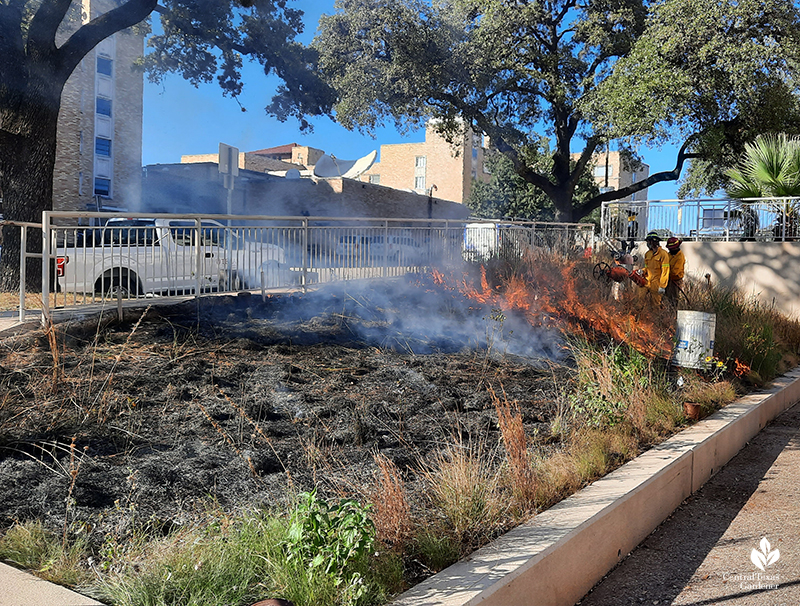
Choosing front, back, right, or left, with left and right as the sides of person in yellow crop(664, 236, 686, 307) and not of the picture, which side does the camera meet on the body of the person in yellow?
left

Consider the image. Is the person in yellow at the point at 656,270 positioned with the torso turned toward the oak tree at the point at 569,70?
no

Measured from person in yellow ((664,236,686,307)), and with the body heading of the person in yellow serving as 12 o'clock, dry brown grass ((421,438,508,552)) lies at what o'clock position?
The dry brown grass is roughly at 9 o'clock from the person in yellow.

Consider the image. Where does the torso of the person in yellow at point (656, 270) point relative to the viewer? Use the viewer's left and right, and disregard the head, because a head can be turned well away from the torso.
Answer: facing the viewer and to the left of the viewer

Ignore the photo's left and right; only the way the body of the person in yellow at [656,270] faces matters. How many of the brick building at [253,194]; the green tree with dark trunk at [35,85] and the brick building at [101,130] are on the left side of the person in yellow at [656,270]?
0

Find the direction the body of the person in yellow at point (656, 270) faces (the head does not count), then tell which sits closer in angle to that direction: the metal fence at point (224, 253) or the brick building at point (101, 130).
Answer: the metal fence

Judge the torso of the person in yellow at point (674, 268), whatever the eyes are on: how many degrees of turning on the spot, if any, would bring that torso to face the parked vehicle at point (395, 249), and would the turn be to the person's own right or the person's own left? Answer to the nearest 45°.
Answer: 0° — they already face it

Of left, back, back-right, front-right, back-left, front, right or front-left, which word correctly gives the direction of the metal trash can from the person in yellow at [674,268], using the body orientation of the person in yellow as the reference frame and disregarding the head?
left

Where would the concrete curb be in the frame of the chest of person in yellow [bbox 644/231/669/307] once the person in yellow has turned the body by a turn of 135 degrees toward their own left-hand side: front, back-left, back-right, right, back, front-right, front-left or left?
right

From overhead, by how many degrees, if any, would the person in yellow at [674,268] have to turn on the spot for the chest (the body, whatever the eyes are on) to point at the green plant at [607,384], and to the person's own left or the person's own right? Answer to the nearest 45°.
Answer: approximately 90° to the person's own left

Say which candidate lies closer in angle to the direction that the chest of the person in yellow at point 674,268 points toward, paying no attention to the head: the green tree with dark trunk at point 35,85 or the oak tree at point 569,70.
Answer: the green tree with dark trunk

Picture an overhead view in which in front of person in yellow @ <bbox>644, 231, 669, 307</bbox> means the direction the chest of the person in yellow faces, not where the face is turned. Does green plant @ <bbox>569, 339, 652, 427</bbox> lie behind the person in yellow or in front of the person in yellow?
in front

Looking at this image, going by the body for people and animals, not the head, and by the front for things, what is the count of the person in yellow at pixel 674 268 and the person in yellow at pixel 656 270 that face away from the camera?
0

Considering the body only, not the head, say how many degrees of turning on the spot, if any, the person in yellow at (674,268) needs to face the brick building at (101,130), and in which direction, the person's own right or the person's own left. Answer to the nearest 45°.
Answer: approximately 45° to the person's own right

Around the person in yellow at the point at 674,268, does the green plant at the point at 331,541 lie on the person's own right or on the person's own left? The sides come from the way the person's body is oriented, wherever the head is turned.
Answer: on the person's own left

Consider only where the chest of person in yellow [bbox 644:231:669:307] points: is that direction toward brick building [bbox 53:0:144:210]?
no
